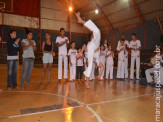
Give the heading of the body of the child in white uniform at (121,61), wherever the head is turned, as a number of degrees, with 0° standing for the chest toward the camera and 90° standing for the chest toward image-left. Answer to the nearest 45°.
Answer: approximately 45°

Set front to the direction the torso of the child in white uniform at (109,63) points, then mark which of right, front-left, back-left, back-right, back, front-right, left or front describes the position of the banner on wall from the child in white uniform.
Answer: back-right

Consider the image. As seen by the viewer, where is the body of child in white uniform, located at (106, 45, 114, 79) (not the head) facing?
toward the camera

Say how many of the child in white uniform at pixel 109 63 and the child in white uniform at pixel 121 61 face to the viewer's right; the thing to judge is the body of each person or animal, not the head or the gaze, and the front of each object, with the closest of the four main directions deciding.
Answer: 0

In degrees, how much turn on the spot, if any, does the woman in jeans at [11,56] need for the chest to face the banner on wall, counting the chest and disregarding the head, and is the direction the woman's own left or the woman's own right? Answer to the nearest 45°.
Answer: approximately 135° to the woman's own left

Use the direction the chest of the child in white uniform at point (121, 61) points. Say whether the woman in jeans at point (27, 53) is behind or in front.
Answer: in front

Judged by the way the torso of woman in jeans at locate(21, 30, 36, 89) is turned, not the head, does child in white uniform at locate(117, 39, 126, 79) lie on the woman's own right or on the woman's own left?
on the woman's own left

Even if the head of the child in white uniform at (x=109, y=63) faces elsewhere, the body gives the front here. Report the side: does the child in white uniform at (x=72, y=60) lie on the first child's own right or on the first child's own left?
on the first child's own right

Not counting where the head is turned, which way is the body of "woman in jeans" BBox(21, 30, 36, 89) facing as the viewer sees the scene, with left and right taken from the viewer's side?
facing the viewer and to the right of the viewer

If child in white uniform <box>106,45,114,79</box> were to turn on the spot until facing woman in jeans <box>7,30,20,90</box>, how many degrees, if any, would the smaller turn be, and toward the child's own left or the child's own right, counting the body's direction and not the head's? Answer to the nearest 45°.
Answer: approximately 45° to the child's own right
